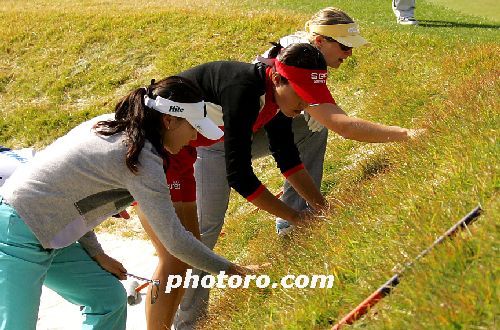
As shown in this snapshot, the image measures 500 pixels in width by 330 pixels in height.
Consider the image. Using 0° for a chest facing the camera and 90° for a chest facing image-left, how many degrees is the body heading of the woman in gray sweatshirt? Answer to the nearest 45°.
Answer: approximately 270°
